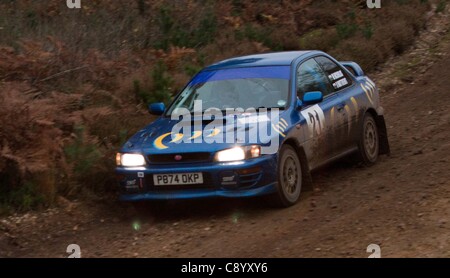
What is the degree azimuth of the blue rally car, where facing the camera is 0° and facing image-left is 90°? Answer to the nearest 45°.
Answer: approximately 45°
